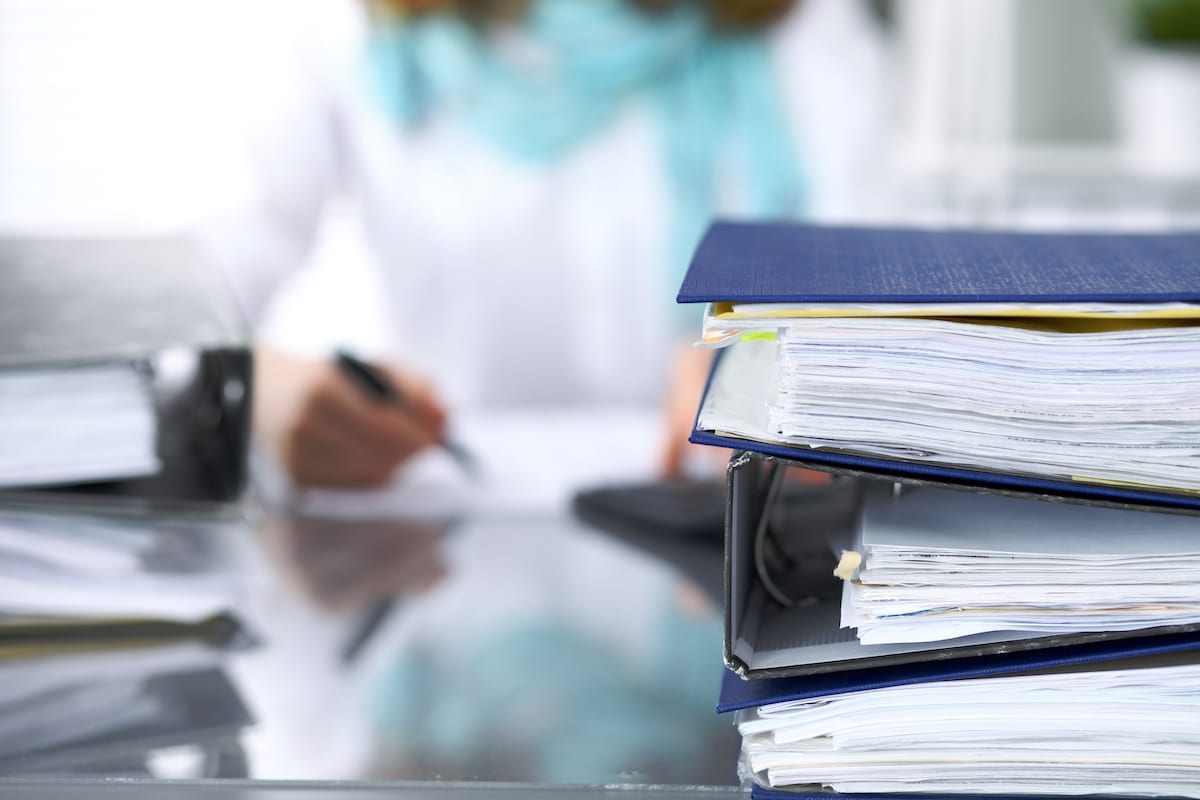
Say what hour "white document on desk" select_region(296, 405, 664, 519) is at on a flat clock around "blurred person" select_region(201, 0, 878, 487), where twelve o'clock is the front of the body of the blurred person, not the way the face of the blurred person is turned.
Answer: The white document on desk is roughly at 12 o'clock from the blurred person.

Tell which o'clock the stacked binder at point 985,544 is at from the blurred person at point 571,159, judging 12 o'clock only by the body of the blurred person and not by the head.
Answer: The stacked binder is roughly at 12 o'clock from the blurred person.

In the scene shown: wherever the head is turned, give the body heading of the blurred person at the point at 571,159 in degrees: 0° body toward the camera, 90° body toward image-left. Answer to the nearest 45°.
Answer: approximately 0°

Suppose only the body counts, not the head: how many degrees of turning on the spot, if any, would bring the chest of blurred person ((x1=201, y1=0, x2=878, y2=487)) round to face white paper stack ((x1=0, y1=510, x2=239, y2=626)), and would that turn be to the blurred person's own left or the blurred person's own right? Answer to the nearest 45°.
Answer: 0° — they already face it
